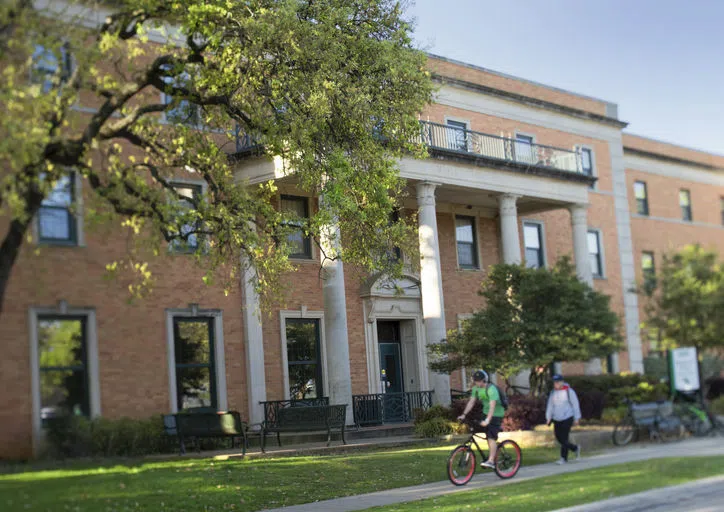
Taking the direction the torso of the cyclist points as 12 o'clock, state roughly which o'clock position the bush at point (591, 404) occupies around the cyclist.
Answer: The bush is roughly at 5 o'clock from the cyclist.

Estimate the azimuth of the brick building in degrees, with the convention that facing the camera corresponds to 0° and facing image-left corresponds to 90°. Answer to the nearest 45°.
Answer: approximately 315°

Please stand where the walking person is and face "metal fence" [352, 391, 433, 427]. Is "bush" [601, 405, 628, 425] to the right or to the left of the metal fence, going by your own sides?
right

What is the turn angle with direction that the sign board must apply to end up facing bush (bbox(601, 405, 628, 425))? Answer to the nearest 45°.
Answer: approximately 135° to its right

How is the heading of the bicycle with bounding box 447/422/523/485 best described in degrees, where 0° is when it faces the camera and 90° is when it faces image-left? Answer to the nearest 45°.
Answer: approximately 45°

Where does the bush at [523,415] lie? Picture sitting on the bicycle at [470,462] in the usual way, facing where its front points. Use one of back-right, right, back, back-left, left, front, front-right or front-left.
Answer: back-right

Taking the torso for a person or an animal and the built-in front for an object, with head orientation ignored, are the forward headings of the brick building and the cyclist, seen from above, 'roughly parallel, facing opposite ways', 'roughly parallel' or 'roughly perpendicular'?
roughly perpendicular
